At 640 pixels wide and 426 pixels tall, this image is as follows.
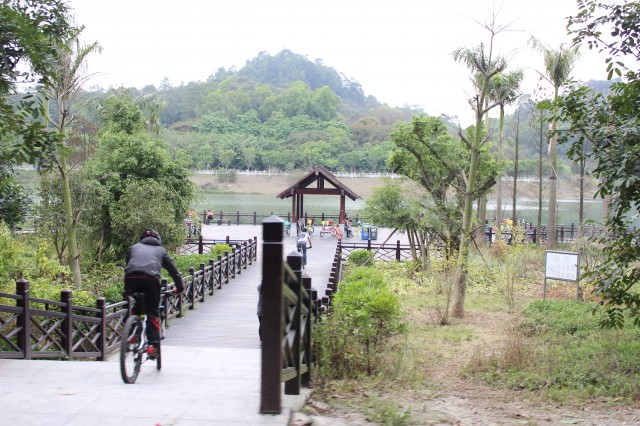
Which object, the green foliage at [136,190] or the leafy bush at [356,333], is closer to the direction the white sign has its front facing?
the leafy bush

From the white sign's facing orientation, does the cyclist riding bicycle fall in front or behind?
in front

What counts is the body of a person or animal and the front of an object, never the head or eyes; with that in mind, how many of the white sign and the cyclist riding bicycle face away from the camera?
1

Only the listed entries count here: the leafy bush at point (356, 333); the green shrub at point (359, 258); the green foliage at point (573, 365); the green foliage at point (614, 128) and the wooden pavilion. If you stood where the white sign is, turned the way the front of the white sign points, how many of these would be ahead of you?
3

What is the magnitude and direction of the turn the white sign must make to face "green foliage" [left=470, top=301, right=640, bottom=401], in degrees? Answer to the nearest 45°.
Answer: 0° — it already faces it

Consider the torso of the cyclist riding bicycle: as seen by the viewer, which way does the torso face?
away from the camera

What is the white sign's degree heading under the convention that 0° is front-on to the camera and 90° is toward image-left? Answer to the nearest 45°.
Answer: approximately 0°

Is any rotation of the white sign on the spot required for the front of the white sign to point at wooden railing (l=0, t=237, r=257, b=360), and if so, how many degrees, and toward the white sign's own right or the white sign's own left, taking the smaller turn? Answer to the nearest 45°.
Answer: approximately 45° to the white sign's own right

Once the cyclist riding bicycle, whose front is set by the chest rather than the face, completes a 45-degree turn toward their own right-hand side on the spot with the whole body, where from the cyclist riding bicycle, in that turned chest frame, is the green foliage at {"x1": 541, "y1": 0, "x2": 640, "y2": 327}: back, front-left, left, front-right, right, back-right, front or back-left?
front-right

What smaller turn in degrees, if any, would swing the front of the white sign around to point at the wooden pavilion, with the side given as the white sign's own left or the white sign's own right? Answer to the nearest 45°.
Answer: approximately 135° to the white sign's own right

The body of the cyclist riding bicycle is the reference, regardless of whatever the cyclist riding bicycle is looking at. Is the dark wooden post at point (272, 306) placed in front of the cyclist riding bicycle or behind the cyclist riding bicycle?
behind

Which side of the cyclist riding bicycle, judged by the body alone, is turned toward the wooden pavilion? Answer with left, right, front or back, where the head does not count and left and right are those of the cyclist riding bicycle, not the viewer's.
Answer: front

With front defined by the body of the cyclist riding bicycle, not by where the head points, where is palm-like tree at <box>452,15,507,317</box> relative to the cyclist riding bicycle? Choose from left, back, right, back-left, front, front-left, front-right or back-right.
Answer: front-right

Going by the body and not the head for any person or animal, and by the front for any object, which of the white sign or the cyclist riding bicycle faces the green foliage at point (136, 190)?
the cyclist riding bicycle
